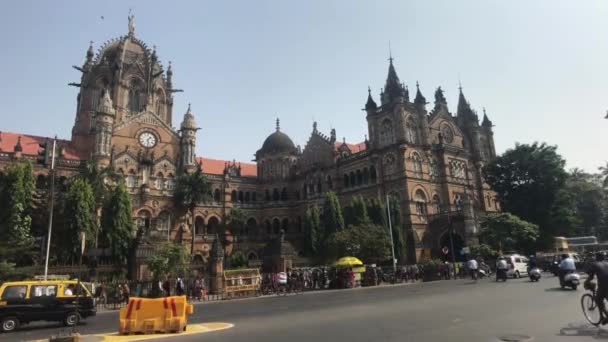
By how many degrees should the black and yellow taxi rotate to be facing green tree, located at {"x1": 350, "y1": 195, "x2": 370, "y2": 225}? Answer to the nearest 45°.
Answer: approximately 45° to its left

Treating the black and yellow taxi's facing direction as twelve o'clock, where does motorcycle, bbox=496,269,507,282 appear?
The motorcycle is roughly at 12 o'clock from the black and yellow taxi.

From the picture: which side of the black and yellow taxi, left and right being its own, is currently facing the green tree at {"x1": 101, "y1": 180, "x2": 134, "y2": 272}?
left

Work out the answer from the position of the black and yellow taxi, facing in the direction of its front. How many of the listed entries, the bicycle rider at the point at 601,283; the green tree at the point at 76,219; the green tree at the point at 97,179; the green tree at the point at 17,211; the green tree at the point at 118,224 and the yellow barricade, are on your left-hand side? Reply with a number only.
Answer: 4

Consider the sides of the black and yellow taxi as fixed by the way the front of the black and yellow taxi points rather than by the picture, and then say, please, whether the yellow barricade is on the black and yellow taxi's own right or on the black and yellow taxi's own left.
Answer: on the black and yellow taxi's own right

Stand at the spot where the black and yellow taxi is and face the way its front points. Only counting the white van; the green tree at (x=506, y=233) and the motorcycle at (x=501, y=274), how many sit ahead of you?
3

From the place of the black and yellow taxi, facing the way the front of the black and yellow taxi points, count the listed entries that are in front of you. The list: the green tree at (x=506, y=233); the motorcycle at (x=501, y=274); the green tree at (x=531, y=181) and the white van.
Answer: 4

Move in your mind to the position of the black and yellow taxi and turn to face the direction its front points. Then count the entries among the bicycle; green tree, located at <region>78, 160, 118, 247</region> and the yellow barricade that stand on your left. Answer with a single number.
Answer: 1

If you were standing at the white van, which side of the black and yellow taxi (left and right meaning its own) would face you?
front

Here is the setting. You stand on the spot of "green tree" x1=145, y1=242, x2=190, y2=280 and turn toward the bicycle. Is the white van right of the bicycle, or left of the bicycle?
left

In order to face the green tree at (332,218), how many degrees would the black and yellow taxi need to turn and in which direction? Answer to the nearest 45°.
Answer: approximately 45° to its left
